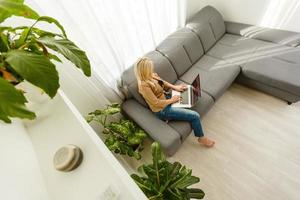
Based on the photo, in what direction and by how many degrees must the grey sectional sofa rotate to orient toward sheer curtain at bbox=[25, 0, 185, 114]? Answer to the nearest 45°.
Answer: approximately 135° to its right

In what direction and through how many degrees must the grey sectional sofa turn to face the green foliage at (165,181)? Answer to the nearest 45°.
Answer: approximately 45° to its right

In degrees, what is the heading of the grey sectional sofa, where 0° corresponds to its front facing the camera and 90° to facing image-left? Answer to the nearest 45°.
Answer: approximately 315°

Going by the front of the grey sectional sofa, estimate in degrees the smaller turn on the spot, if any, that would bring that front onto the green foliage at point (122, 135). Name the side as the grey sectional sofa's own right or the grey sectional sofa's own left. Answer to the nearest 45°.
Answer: approximately 90° to the grey sectional sofa's own right
